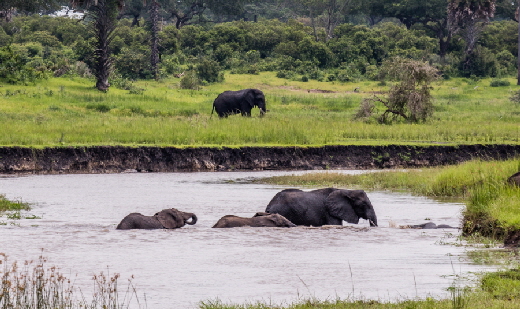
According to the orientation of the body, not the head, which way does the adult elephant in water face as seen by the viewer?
to the viewer's right

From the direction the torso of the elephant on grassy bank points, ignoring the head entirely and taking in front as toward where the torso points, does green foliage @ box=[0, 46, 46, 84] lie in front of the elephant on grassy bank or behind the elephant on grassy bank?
behind

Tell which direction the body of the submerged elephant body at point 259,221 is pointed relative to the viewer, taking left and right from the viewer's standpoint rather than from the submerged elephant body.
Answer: facing to the right of the viewer

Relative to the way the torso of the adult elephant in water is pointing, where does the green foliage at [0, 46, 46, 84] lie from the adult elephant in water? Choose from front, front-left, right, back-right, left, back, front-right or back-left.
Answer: back-left

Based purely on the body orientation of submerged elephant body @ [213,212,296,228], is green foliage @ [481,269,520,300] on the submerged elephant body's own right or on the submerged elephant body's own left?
on the submerged elephant body's own right

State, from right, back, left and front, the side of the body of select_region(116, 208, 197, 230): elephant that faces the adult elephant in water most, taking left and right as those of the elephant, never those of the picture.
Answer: front

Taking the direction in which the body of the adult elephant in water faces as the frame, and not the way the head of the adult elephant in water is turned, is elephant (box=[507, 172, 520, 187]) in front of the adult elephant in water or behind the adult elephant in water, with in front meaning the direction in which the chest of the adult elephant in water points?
in front

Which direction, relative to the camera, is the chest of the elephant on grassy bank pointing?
to the viewer's right

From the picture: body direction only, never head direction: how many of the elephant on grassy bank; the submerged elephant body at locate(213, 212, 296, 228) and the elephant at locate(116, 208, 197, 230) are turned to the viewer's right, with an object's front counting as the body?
3

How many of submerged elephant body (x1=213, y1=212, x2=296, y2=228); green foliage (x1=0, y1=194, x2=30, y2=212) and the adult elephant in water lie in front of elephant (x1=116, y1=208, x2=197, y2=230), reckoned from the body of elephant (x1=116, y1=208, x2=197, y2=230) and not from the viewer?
2

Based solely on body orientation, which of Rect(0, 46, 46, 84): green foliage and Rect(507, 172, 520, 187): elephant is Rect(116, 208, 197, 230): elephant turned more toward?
the elephant

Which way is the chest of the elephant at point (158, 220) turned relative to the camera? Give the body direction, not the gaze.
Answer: to the viewer's right
